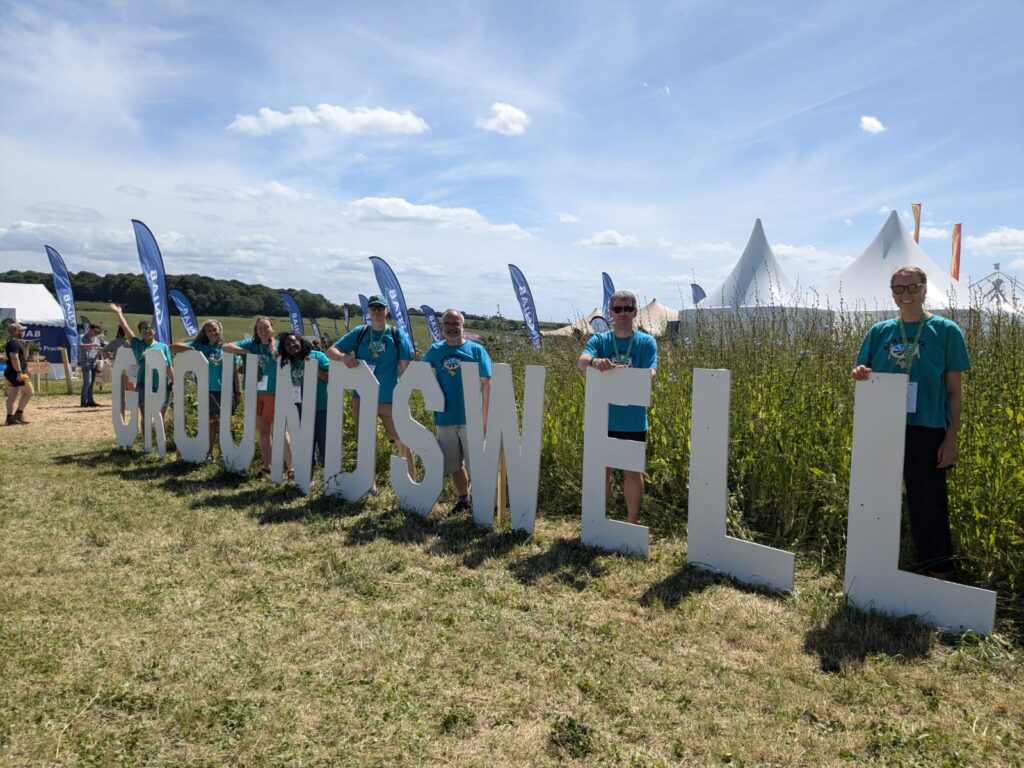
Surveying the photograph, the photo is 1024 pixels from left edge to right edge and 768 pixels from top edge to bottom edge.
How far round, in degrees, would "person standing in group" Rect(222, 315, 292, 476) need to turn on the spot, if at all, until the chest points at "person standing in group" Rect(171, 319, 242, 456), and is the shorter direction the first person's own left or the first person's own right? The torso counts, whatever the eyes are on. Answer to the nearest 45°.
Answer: approximately 135° to the first person's own right

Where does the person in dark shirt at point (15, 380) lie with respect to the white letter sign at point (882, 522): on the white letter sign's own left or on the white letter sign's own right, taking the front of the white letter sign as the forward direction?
on the white letter sign's own right

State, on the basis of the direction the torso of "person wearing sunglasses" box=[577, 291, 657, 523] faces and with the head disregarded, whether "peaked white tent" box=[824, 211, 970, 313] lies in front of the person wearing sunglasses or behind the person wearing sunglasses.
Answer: behind

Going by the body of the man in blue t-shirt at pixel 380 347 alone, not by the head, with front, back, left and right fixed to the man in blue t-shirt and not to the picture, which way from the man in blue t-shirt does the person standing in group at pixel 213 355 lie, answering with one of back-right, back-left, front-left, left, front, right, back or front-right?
back-right
